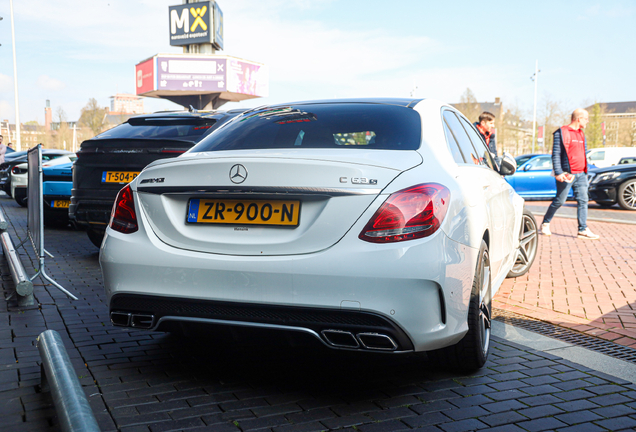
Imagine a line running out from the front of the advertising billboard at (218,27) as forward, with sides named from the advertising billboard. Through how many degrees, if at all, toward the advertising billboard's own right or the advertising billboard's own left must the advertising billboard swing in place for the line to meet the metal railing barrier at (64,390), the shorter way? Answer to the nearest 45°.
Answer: approximately 90° to the advertising billboard's own right

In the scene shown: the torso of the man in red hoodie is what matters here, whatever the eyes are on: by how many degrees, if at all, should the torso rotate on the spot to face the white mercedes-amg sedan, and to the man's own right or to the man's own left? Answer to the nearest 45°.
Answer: approximately 45° to the man's own right

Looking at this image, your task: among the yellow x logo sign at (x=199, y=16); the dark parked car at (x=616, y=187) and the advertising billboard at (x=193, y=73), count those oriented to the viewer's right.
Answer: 0

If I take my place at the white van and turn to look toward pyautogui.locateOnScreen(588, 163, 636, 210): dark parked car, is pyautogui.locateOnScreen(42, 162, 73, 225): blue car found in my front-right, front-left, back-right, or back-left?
front-right

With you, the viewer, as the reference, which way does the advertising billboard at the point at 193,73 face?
facing the viewer

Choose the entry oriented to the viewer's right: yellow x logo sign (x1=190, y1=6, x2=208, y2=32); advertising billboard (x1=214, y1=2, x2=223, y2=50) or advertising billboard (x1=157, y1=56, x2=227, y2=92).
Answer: advertising billboard (x1=214, y1=2, x2=223, y2=50)

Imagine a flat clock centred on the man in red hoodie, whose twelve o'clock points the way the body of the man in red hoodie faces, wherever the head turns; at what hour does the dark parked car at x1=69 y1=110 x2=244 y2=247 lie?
The dark parked car is roughly at 3 o'clock from the man in red hoodie.

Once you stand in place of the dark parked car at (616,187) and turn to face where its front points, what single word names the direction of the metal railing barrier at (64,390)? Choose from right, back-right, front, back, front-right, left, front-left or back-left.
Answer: front-left

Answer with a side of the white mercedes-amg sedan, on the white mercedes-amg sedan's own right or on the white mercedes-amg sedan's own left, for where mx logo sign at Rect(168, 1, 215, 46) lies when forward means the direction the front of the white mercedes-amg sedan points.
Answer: on the white mercedes-amg sedan's own left

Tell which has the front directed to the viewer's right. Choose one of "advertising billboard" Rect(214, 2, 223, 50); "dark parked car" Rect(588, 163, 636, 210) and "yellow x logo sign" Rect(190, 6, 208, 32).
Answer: the advertising billboard

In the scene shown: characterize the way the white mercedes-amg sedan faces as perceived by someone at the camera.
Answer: facing away from the viewer and to the right of the viewer

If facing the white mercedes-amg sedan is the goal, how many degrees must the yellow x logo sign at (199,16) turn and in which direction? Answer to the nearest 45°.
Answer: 0° — it already faces it

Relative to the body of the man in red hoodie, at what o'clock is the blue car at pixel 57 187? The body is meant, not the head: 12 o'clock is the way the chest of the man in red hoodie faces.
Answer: The blue car is roughly at 4 o'clock from the man in red hoodie.

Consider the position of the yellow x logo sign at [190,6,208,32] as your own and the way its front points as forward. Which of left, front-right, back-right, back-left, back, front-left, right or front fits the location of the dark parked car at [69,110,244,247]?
front

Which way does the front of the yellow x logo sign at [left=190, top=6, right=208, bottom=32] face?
toward the camera

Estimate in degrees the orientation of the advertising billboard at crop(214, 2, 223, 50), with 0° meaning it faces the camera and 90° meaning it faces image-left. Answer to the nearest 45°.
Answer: approximately 270°
